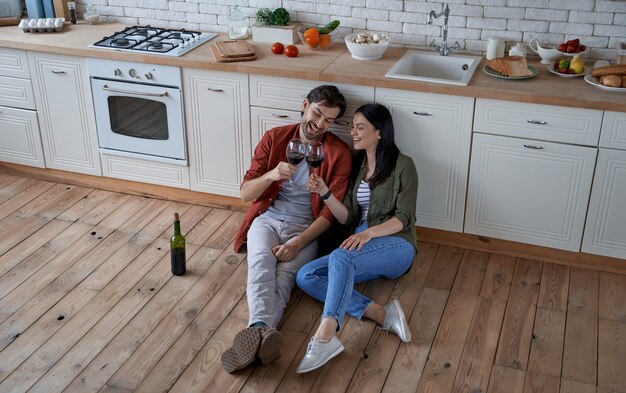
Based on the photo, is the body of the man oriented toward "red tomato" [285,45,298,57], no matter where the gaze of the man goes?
no

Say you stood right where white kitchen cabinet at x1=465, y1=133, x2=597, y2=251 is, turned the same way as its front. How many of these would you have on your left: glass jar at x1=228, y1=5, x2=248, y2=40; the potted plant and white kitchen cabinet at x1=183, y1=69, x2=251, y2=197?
0

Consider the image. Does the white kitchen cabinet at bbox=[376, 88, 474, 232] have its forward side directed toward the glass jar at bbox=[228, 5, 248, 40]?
no

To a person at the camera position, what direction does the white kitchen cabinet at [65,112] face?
facing the viewer and to the left of the viewer

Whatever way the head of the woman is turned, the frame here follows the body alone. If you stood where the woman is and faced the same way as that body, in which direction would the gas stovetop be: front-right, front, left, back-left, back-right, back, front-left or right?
right

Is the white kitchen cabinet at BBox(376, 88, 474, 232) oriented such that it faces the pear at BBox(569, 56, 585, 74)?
no

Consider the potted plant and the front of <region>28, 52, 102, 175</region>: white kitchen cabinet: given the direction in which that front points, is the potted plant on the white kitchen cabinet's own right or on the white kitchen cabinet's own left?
on the white kitchen cabinet's own left

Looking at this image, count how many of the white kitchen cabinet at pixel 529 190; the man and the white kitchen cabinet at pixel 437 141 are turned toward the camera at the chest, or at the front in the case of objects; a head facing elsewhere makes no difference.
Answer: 3

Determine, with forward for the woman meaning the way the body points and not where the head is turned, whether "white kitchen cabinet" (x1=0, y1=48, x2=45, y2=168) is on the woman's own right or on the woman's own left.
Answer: on the woman's own right

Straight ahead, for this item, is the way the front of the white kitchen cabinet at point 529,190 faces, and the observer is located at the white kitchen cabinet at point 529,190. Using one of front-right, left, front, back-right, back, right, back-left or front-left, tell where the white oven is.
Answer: right

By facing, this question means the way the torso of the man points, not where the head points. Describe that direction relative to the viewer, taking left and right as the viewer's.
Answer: facing the viewer

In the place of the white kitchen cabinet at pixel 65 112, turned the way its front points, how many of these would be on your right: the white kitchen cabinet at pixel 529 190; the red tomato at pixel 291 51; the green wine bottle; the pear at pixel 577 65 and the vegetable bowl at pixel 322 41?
0

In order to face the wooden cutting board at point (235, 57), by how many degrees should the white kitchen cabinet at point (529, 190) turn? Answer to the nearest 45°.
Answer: approximately 90° to its right

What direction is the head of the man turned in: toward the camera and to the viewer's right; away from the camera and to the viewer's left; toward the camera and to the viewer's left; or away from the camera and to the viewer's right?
toward the camera and to the viewer's right

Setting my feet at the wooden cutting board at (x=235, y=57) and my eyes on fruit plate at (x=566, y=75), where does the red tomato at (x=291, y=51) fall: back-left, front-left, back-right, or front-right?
front-left

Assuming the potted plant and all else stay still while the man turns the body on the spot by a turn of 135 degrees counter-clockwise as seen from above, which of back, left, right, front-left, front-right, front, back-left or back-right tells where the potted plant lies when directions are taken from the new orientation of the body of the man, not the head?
front-left

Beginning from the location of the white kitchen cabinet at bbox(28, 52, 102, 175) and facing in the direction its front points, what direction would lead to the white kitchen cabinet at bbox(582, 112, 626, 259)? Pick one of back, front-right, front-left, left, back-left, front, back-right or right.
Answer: left
